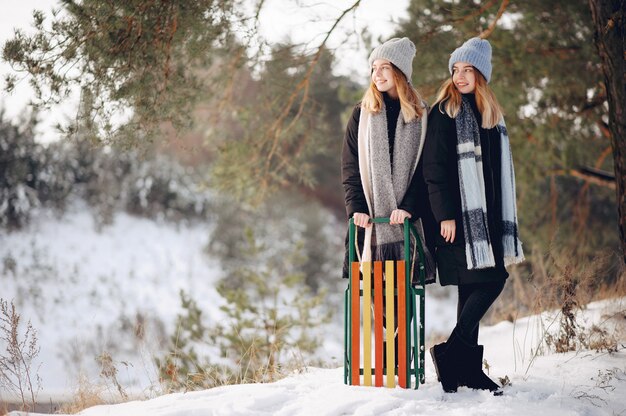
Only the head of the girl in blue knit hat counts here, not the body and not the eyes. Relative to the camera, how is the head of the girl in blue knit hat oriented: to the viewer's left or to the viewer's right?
to the viewer's left

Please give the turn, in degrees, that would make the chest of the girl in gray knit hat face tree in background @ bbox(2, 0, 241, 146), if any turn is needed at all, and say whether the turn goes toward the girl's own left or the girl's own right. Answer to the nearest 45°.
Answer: approximately 90° to the girl's own right

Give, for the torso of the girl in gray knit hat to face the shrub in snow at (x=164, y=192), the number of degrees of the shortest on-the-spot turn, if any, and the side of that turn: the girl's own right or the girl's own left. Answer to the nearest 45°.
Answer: approximately 135° to the girl's own right

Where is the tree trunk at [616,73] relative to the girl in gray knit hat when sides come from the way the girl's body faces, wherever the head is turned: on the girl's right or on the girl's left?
on the girl's left

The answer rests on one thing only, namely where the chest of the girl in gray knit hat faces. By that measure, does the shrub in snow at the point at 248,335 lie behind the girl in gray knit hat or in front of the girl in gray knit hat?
behind

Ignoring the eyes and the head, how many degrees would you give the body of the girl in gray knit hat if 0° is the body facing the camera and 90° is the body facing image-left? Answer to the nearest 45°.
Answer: approximately 0°
